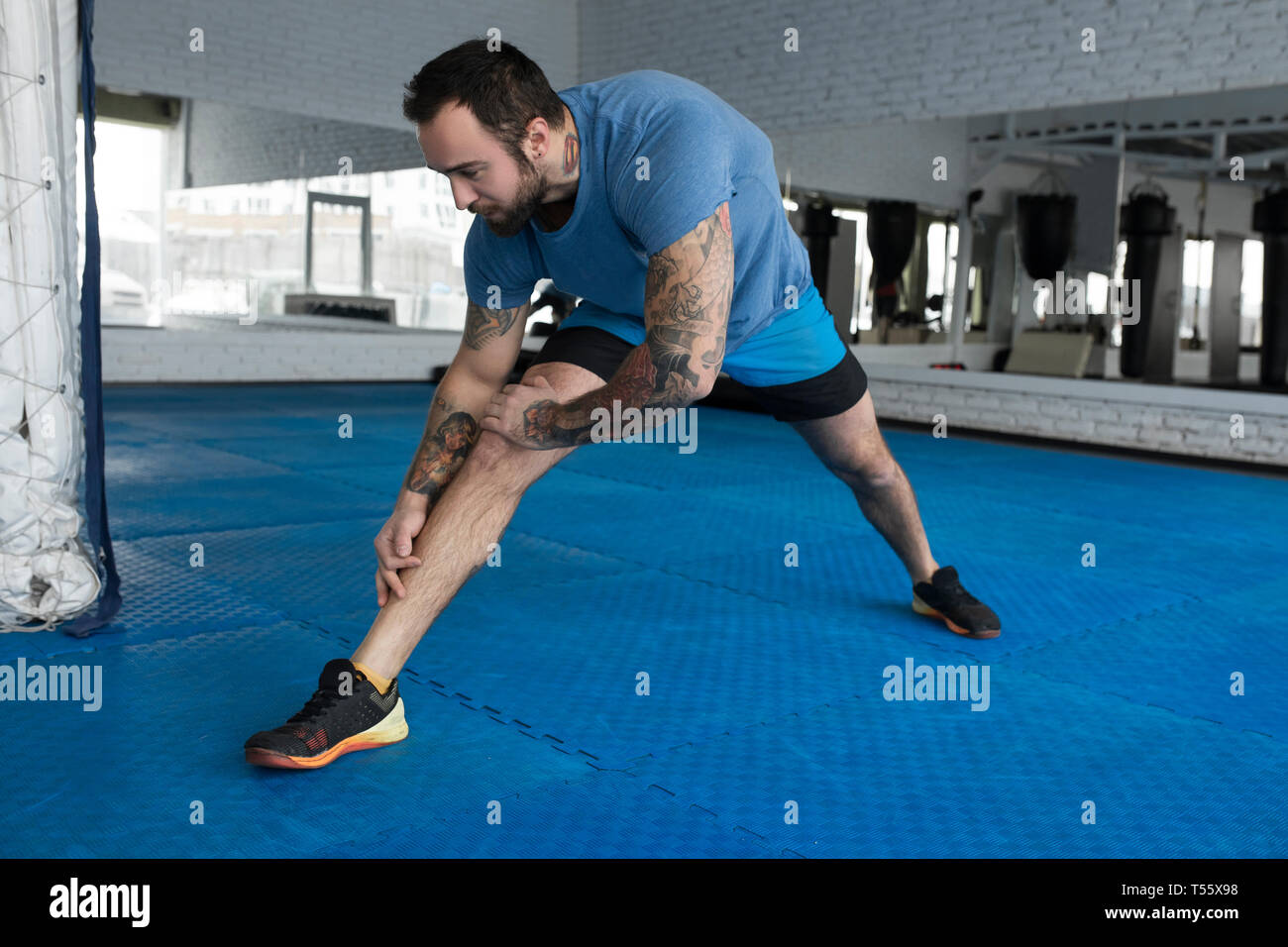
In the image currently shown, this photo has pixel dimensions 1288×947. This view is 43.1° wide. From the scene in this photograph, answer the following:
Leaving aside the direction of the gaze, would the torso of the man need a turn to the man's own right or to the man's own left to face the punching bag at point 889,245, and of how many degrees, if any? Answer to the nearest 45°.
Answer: approximately 135° to the man's own right

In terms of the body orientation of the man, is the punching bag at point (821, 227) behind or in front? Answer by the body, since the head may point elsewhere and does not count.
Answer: behind

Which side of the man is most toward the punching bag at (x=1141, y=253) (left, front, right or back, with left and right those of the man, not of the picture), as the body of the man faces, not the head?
back

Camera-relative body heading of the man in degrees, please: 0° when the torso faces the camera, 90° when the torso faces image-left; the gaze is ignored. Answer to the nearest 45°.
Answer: approximately 45°

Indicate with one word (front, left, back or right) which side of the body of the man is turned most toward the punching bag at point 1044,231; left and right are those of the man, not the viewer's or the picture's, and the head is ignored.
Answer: back
